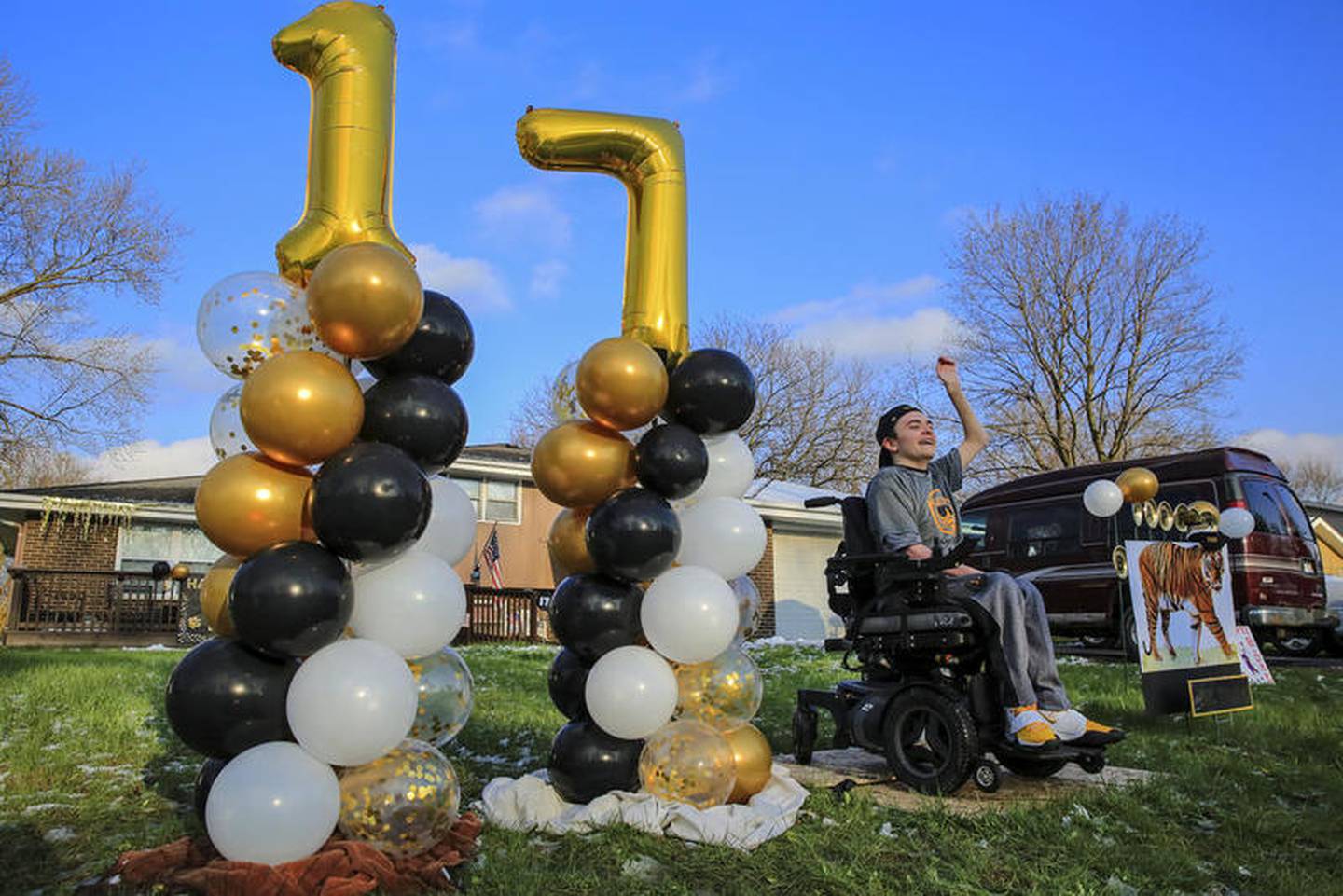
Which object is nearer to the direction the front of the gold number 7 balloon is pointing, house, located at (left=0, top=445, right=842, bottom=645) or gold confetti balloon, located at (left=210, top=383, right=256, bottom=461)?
the gold confetti balloon

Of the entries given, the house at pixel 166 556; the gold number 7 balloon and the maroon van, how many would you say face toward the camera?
2

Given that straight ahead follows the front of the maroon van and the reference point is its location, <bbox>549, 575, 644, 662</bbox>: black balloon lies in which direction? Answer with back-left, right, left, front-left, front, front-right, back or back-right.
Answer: back-left

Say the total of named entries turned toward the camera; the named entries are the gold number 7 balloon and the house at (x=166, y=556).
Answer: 2

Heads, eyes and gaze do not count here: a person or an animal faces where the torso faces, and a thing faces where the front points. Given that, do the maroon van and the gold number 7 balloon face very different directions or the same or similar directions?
very different directions

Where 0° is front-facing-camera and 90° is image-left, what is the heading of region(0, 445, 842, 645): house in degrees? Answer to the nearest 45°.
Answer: approximately 0°

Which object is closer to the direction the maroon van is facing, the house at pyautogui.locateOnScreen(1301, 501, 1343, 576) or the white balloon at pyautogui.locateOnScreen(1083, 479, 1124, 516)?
the house

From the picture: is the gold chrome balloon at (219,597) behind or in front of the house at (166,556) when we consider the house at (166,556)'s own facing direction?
in front
